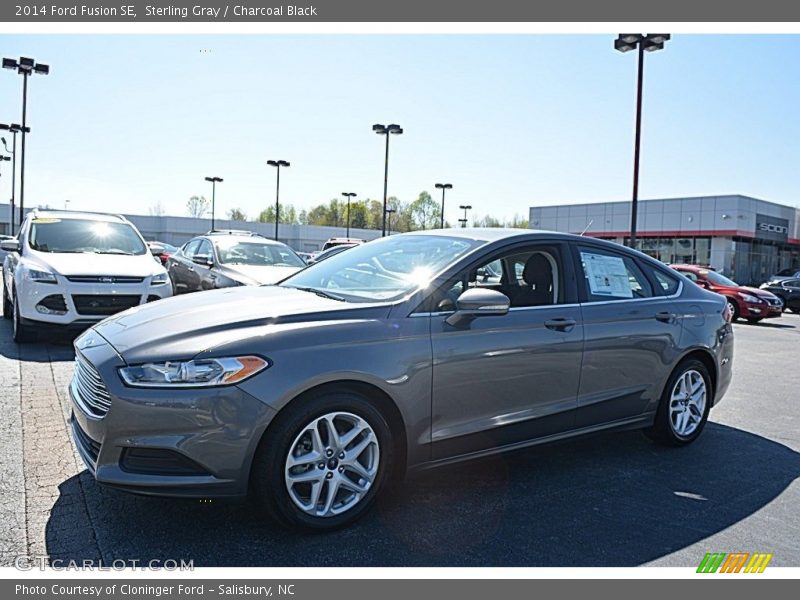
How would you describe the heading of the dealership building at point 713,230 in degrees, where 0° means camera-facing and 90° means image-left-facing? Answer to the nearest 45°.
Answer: approximately 315°

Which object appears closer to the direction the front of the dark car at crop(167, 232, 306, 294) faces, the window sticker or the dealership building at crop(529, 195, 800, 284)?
the window sticker

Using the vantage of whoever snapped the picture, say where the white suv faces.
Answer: facing the viewer

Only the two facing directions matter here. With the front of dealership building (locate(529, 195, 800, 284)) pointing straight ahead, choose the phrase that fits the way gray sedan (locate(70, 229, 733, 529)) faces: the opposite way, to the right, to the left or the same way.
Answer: to the right

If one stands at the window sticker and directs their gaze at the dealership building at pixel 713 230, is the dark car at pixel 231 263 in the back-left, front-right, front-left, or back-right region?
front-left

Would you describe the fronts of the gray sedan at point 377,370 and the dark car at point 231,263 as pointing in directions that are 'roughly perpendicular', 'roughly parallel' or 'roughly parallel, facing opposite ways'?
roughly perpendicular

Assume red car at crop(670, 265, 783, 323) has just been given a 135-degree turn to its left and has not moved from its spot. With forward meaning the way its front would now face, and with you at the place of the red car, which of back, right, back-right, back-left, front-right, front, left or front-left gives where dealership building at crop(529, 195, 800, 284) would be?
front

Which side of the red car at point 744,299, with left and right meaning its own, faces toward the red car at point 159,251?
right

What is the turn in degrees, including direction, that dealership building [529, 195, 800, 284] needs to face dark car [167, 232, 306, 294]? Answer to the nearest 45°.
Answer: approximately 45° to its right

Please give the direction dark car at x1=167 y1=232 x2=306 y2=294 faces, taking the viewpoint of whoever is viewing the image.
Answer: facing the viewer and to the right of the viewer

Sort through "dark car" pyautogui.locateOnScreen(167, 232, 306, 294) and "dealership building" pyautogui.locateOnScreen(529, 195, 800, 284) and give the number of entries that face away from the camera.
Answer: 0

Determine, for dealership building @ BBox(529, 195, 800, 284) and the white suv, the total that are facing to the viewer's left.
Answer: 0

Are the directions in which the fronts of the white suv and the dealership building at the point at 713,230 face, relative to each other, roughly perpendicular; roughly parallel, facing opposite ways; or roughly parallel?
roughly parallel

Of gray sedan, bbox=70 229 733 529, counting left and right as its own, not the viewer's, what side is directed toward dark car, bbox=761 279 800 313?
back

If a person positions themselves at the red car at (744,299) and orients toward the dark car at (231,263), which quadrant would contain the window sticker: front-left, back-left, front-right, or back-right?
front-left
